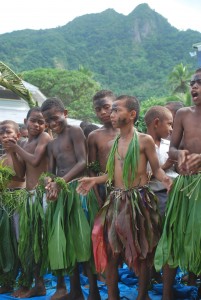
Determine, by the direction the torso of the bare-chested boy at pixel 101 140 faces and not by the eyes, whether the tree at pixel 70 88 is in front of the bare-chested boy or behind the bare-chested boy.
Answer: behind

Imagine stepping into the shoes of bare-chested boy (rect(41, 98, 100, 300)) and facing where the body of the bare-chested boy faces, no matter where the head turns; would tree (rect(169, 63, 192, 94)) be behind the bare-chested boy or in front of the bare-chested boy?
behind

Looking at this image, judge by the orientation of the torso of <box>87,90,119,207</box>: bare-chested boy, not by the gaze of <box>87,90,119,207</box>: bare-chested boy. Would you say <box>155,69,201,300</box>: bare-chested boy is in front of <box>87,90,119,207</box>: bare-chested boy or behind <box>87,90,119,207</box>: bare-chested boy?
in front

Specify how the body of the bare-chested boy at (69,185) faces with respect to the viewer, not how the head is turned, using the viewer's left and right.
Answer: facing the viewer and to the left of the viewer

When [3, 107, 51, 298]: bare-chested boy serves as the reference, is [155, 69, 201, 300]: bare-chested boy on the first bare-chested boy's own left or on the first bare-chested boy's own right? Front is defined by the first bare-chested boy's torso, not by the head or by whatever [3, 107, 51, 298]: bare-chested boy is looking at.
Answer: on the first bare-chested boy's own left

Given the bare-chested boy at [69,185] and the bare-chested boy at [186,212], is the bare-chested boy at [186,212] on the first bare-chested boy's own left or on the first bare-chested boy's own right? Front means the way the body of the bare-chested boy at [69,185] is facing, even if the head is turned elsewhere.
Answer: on the first bare-chested boy's own left

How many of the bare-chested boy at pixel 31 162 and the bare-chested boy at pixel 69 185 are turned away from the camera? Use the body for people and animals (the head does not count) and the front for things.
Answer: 0

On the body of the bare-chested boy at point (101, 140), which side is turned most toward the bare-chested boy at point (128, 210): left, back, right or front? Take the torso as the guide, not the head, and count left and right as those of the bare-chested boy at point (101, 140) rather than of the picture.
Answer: front

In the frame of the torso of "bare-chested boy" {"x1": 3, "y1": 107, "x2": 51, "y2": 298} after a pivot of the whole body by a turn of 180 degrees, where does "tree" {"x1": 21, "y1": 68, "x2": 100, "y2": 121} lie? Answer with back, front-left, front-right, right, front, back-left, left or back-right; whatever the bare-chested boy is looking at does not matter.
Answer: front-left

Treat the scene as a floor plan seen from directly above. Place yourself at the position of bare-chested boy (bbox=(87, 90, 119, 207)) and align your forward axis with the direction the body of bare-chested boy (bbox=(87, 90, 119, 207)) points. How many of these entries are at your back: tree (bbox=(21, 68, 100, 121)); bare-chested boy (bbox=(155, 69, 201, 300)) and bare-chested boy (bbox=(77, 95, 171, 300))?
1

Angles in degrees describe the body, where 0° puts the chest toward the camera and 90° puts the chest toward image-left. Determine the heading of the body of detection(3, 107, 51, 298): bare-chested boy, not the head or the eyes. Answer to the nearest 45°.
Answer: approximately 45°

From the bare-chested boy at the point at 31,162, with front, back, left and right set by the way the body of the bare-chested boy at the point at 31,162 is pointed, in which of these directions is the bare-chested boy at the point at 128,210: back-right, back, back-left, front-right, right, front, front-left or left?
left

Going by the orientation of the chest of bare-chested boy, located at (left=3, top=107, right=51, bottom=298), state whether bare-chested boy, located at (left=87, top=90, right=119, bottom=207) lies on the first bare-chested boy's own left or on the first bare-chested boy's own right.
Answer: on the first bare-chested boy's own left
